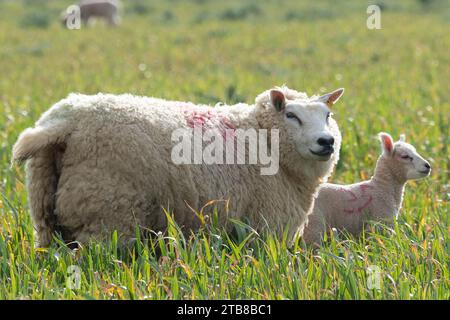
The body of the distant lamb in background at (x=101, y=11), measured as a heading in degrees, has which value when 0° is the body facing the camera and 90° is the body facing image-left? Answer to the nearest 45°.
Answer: approximately 90°

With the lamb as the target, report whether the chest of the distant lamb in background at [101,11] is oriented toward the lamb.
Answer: no

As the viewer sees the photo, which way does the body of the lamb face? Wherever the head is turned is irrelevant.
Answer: to the viewer's right

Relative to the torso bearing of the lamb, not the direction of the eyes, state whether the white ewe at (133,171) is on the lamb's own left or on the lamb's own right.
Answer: on the lamb's own right

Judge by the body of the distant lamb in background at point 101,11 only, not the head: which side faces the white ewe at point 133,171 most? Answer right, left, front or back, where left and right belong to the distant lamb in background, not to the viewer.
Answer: left

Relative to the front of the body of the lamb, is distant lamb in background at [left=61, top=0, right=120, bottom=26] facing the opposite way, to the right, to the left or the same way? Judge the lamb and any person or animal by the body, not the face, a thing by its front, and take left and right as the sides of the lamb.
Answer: the opposite way

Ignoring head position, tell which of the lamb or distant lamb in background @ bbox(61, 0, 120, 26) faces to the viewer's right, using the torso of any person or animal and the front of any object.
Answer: the lamb

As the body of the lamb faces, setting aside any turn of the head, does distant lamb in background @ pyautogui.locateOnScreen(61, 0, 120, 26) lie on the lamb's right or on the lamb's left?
on the lamb's left

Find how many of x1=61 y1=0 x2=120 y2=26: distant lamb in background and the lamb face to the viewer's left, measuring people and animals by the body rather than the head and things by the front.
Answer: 1
